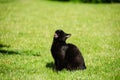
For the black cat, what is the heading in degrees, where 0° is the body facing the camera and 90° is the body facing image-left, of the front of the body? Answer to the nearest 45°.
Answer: approximately 90°
